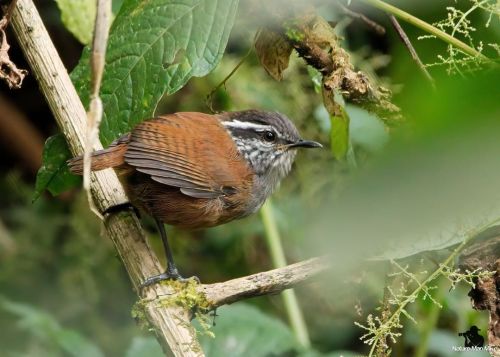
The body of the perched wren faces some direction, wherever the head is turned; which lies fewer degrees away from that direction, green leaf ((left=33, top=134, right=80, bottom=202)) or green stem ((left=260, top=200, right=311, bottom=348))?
the green stem

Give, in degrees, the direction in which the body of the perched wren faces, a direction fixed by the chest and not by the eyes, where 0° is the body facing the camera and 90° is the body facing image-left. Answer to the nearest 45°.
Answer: approximately 270°

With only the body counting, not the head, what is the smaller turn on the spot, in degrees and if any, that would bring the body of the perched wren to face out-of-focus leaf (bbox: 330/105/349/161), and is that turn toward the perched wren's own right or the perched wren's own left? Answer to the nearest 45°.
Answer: approximately 45° to the perched wren's own right
